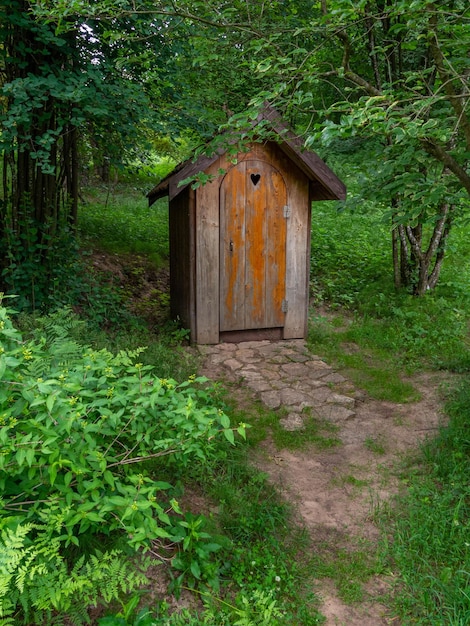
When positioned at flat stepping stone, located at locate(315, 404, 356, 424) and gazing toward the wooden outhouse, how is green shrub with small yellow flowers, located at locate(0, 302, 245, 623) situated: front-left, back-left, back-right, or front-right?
back-left

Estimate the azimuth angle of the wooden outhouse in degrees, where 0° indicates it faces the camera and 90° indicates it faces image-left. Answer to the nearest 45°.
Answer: approximately 0°

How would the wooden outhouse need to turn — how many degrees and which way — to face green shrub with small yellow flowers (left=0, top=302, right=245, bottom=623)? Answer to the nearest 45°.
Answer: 0° — it already faces it

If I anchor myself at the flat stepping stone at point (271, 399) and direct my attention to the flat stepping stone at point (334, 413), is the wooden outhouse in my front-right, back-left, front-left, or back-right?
back-left

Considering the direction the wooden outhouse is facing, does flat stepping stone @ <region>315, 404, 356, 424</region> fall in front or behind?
in front

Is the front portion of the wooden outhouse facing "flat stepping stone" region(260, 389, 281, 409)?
yes
